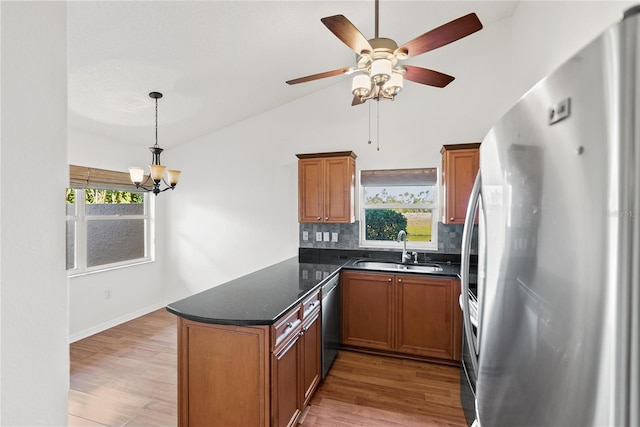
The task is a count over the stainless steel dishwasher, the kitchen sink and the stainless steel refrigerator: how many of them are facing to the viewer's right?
1

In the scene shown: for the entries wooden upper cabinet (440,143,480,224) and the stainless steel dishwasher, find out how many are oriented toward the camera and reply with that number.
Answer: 1

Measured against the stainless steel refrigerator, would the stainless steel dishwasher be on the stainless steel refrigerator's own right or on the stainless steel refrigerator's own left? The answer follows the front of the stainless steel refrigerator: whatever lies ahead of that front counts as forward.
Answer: on the stainless steel refrigerator's own right

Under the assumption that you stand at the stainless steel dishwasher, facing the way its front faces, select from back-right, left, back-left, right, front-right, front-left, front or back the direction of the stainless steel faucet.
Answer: front-left

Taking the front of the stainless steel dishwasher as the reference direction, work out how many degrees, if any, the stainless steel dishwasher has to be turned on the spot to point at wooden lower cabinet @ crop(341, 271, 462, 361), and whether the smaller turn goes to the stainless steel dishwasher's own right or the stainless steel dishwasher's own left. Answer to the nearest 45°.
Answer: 0° — it already faces it

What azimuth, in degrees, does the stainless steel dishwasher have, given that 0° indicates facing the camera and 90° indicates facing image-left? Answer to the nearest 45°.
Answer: approximately 270°

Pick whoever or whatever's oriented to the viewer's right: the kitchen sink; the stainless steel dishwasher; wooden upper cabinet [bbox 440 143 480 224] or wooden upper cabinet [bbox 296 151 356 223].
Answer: the stainless steel dishwasher

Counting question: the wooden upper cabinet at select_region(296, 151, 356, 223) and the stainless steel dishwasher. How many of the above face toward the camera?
1

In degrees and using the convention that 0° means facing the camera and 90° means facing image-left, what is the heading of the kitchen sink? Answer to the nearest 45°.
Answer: approximately 0°

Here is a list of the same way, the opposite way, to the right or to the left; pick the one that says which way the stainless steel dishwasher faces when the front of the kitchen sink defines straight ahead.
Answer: to the left

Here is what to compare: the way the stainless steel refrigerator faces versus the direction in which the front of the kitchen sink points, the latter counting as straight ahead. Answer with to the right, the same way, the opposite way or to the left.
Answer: to the right
